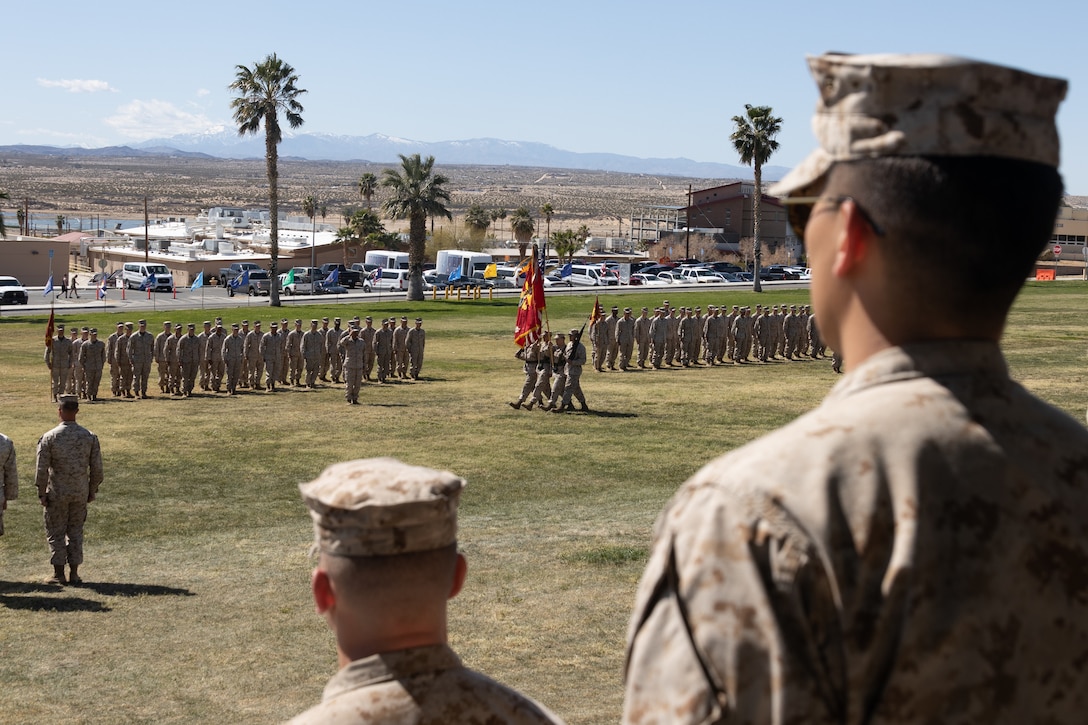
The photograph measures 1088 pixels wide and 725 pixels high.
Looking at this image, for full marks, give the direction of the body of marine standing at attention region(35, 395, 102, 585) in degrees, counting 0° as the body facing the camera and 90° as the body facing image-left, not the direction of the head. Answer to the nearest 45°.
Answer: approximately 180°

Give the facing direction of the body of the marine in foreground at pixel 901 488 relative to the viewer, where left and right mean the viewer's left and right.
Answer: facing away from the viewer and to the left of the viewer

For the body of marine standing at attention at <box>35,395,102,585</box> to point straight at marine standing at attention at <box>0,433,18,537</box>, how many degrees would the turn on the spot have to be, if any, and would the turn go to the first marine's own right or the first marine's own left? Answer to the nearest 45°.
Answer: approximately 45° to the first marine's own left

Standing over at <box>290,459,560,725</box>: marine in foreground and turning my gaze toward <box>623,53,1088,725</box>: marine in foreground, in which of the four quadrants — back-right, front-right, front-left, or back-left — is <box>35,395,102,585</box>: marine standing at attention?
back-left

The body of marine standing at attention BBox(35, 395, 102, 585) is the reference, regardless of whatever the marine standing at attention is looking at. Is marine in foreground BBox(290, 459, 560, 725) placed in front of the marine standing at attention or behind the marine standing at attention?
behind

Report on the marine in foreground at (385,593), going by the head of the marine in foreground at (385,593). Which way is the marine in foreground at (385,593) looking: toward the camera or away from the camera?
away from the camera

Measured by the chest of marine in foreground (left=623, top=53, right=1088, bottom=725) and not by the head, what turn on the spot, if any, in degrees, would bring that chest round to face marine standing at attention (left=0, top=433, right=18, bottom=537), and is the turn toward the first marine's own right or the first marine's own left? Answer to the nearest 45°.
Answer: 0° — they already face them

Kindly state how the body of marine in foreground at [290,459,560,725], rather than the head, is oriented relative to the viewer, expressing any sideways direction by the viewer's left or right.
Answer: facing away from the viewer

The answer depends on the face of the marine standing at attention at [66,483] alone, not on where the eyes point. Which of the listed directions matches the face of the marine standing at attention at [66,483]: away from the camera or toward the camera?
away from the camera

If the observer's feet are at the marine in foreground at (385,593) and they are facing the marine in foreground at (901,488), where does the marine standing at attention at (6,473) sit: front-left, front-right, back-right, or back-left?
back-left

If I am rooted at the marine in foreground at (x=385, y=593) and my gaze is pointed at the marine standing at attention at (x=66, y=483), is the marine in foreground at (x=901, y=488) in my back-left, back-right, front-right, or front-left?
back-right

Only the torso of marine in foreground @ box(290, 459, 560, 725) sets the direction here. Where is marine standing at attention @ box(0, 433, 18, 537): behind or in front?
in front

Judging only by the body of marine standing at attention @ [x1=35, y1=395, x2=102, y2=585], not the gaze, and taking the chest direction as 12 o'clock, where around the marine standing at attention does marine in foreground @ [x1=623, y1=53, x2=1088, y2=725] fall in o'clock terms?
The marine in foreground is roughly at 6 o'clock from the marine standing at attention.
